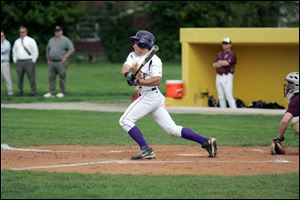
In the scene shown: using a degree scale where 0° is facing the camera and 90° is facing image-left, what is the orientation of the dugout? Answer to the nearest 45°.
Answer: approximately 0°

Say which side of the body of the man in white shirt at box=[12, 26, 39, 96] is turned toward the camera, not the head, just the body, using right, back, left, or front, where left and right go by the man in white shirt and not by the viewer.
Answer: front

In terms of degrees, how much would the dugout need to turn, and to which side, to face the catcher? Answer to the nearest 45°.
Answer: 0° — it already faces them

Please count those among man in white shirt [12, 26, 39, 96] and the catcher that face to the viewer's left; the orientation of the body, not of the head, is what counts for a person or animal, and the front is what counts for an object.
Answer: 1

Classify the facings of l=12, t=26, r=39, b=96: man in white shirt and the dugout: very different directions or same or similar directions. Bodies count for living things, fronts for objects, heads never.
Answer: same or similar directions

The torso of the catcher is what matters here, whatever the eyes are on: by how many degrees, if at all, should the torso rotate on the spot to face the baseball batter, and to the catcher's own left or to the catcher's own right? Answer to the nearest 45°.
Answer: approximately 45° to the catcher's own left

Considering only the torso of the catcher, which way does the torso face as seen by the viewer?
to the viewer's left

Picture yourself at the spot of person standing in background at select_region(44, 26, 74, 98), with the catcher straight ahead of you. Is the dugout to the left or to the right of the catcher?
left

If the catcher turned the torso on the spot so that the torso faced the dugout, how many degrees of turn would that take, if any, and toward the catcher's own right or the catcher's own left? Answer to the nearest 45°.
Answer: approximately 90° to the catcher's own right

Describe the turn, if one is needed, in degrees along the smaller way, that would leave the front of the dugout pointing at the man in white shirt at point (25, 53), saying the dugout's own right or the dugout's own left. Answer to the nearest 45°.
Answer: approximately 90° to the dugout's own right

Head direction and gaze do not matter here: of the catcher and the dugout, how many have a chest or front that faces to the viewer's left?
1

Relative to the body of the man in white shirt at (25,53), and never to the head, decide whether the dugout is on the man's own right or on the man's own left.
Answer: on the man's own left

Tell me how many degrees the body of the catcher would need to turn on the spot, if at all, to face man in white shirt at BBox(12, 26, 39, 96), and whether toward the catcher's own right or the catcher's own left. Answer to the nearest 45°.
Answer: approximately 45° to the catcher's own right
